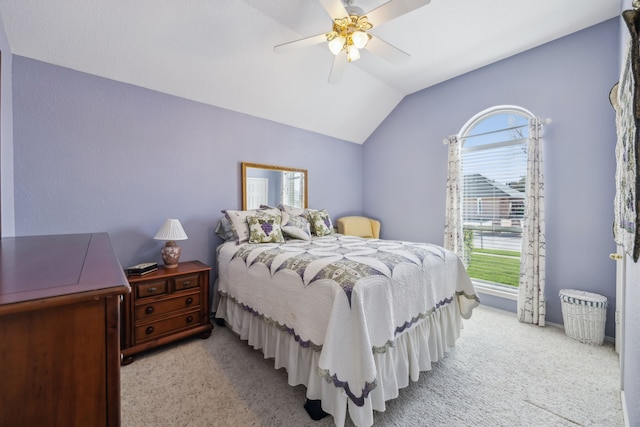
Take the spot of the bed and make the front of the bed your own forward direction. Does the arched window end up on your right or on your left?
on your left

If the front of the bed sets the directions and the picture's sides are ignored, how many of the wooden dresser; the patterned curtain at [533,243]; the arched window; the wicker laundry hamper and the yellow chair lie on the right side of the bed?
1

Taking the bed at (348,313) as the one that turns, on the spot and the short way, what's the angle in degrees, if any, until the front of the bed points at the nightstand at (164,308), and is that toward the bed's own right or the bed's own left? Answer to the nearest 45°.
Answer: approximately 135° to the bed's own right

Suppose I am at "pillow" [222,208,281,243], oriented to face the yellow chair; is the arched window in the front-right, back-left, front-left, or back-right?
front-right

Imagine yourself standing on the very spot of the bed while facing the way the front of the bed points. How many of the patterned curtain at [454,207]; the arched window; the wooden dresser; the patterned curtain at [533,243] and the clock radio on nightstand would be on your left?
3

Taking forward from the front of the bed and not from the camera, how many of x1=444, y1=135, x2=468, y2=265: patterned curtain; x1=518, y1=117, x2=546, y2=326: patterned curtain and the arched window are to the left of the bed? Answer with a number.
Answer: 3

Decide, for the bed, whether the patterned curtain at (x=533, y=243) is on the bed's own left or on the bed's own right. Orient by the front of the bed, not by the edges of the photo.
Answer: on the bed's own left

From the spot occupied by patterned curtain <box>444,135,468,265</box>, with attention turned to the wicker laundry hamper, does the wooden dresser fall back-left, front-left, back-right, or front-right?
front-right

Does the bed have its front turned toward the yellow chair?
no

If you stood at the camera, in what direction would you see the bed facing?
facing the viewer and to the right of the viewer

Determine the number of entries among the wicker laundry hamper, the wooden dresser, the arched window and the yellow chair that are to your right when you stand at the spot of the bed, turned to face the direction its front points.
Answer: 1

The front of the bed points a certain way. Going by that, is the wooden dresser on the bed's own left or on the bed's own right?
on the bed's own right

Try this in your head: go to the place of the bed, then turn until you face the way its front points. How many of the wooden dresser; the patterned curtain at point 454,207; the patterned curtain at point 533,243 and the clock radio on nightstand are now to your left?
2

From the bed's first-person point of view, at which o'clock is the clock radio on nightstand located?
The clock radio on nightstand is roughly at 5 o'clock from the bed.

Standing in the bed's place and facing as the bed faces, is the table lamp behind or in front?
behind

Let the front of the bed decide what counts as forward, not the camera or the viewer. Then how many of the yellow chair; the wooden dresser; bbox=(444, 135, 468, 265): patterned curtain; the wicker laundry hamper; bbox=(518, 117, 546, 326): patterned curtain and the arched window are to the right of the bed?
1

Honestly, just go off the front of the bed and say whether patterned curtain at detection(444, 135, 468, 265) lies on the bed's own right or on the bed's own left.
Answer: on the bed's own left
